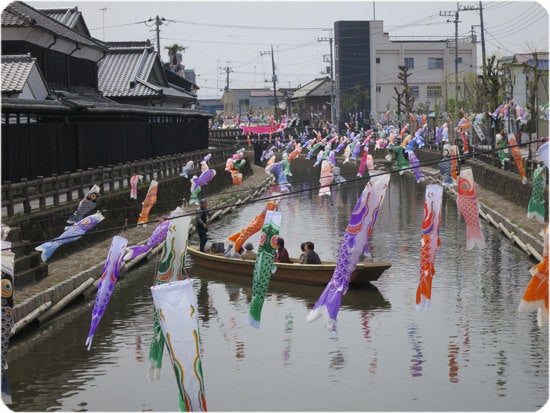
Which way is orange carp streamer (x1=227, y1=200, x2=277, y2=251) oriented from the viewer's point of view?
to the viewer's right

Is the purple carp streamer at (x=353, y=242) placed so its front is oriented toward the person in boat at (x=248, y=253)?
no

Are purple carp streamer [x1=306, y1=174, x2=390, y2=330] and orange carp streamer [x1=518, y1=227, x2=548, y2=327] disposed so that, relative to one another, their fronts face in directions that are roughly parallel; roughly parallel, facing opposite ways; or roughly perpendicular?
roughly parallel

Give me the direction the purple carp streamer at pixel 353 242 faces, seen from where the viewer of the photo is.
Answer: facing to the right of the viewer

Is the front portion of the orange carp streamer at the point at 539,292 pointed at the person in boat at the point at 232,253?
no

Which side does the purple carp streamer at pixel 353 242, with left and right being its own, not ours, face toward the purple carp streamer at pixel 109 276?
back

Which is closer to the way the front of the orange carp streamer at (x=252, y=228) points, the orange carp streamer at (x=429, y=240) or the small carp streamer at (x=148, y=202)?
the orange carp streamer

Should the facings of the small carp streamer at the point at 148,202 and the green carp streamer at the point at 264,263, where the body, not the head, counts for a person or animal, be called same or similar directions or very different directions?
same or similar directions
